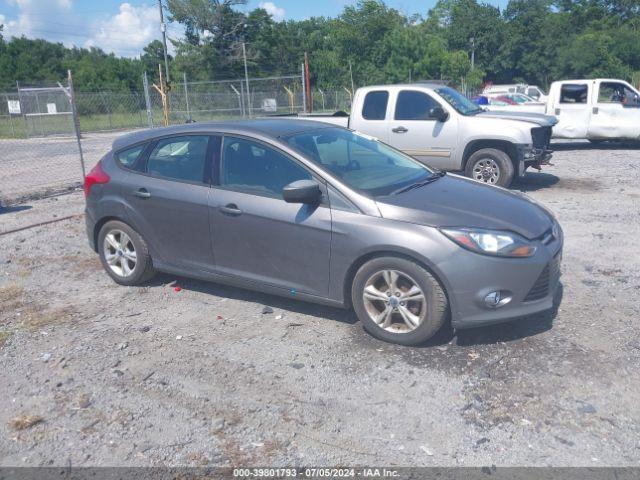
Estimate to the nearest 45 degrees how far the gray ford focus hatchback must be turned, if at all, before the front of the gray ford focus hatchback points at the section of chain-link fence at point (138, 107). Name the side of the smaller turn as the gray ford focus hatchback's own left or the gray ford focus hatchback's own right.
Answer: approximately 135° to the gray ford focus hatchback's own left

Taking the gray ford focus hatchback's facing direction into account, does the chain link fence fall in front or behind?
behind

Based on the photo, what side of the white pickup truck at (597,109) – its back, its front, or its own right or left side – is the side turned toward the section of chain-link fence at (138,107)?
back

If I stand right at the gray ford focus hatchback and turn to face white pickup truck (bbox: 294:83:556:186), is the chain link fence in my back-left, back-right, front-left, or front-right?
front-left

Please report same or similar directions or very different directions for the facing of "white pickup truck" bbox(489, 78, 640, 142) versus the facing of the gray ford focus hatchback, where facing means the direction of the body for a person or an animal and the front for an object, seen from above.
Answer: same or similar directions

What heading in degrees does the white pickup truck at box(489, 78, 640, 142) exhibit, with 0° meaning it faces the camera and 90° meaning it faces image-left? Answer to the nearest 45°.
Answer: approximately 270°

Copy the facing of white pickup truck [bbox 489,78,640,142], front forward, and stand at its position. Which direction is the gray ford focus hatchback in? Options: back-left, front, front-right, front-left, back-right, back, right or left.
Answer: right

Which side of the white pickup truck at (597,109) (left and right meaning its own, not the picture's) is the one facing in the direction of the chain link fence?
back

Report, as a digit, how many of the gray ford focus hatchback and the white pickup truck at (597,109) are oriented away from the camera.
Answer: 0

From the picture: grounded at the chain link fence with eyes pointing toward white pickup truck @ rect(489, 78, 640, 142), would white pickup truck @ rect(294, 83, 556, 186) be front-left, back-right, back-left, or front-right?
front-right

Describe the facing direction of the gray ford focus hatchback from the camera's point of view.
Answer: facing the viewer and to the right of the viewer
